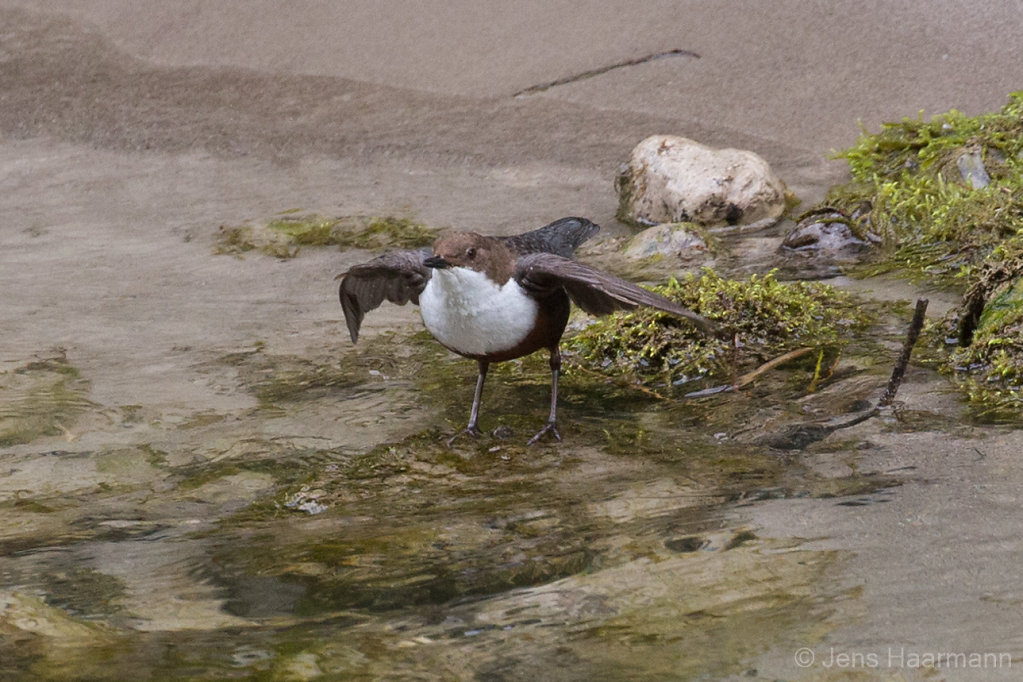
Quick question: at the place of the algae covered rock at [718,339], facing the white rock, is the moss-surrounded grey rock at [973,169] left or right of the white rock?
right

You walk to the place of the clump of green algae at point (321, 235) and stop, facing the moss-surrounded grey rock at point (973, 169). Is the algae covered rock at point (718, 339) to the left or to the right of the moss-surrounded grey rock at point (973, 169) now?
right

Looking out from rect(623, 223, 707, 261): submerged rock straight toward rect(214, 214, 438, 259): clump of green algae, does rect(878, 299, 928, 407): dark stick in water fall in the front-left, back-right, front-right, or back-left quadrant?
back-left

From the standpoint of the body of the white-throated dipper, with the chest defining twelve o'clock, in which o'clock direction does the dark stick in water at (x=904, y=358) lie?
The dark stick in water is roughly at 8 o'clock from the white-throated dipper.

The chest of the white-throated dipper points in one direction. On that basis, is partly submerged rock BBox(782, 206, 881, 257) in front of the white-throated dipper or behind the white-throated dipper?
behind

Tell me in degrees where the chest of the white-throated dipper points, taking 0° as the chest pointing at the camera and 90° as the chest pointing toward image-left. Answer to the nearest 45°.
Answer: approximately 45°

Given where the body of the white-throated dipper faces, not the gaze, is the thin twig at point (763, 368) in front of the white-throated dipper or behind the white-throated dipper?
behind

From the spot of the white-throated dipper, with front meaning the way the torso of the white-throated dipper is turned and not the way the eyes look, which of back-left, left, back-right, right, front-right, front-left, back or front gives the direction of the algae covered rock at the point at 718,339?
back

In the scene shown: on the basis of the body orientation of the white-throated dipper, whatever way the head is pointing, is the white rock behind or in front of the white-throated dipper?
behind

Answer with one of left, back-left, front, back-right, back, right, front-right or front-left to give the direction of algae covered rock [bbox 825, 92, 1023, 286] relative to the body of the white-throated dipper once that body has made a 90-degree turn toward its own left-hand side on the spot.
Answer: left

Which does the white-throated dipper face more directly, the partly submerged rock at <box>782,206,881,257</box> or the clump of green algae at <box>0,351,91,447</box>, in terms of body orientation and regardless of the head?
the clump of green algae

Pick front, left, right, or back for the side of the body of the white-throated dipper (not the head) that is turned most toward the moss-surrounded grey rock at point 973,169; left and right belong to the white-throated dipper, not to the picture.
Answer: back

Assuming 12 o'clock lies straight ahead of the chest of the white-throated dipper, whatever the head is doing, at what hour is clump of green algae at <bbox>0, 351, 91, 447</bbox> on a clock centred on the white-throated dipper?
The clump of green algae is roughly at 2 o'clock from the white-throated dipper.

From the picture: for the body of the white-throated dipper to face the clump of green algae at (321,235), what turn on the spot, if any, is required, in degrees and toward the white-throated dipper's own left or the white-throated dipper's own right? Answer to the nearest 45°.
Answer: approximately 135° to the white-throated dipper's own right
